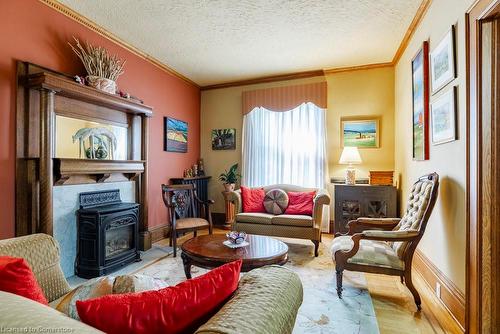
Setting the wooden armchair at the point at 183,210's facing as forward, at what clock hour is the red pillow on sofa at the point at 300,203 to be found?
The red pillow on sofa is roughly at 11 o'clock from the wooden armchair.

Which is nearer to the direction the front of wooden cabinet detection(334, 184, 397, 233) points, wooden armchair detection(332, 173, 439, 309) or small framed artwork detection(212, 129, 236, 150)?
the wooden armchair

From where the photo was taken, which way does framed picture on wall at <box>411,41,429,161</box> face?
to the viewer's left

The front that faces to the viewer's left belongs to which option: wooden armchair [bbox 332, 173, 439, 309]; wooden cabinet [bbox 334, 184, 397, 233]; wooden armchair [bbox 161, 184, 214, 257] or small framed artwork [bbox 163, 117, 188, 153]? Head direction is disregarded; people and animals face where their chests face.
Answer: wooden armchair [bbox 332, 173, 439, 309]

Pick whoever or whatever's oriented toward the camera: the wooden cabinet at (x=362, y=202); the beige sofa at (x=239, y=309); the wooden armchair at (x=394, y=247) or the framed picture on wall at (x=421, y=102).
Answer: the wooden cabinet

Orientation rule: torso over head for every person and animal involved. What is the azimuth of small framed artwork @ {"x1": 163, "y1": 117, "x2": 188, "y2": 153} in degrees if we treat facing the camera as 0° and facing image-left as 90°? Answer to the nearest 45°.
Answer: approximately 315°

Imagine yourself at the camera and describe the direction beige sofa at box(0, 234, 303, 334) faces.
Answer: facing away from the viewer and to the right of the viewer

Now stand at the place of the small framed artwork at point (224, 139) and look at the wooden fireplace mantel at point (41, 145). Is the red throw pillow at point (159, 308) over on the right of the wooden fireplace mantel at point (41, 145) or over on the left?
left
